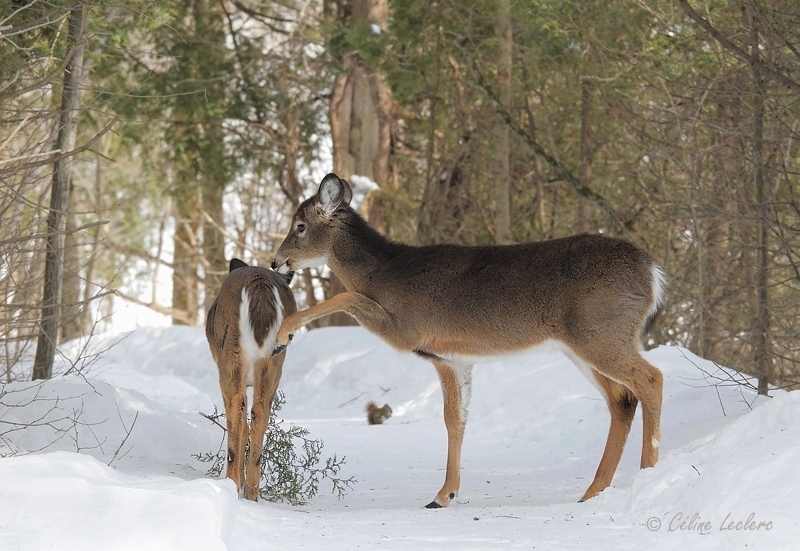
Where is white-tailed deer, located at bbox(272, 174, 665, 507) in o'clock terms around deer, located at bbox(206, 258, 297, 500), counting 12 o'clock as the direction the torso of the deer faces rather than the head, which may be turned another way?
The white-tailed deer is roughly at 3 o'clock from the deer.

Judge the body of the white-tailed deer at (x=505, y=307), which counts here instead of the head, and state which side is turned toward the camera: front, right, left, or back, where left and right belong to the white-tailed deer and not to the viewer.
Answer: left

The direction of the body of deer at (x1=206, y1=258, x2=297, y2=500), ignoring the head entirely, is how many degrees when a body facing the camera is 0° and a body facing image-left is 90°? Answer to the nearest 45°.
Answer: approximately 180°

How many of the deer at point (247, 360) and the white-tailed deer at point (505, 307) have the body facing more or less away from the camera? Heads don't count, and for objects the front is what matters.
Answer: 1

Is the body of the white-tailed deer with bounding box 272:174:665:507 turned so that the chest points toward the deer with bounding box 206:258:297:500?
yes

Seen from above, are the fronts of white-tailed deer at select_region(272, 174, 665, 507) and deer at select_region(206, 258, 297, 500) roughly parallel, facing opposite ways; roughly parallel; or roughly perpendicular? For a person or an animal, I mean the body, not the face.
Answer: roughly perpendicular
